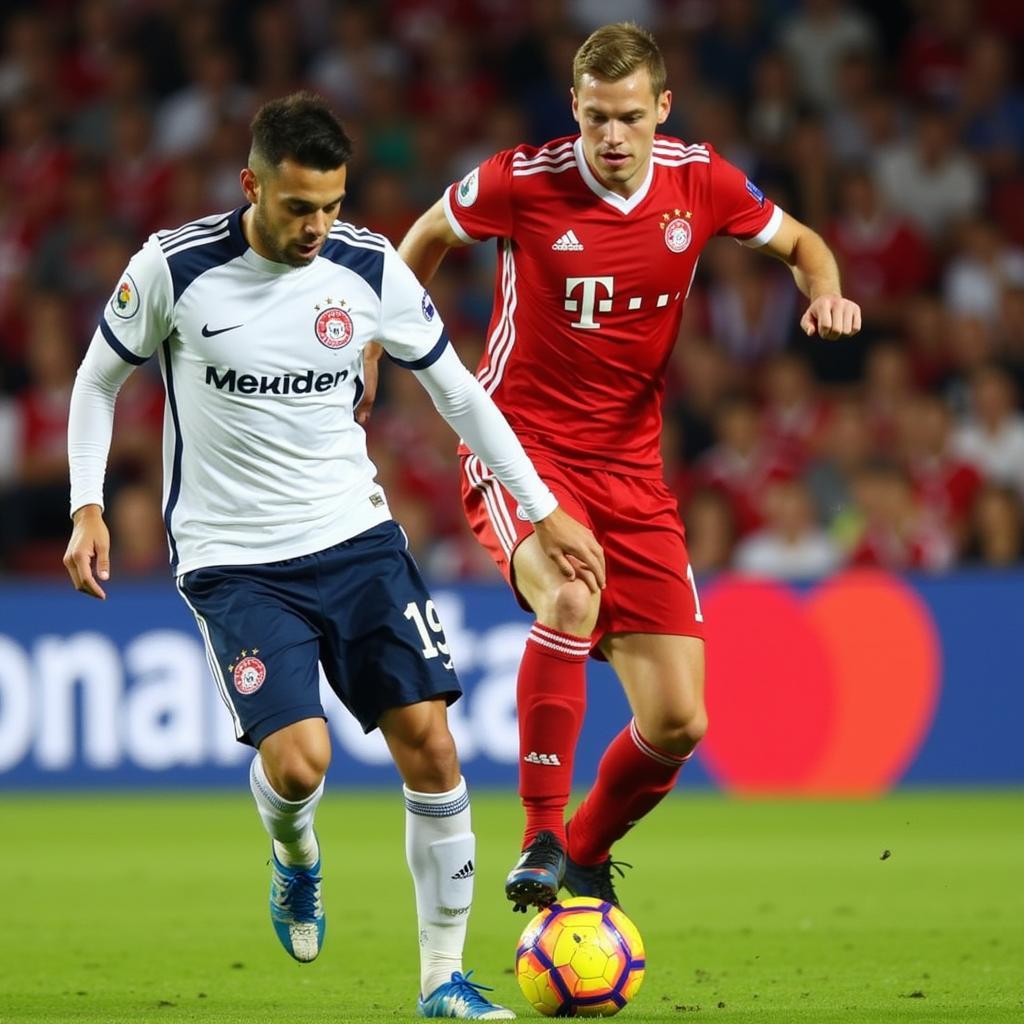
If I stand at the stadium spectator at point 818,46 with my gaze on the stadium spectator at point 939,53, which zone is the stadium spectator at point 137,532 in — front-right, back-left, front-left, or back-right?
back-right

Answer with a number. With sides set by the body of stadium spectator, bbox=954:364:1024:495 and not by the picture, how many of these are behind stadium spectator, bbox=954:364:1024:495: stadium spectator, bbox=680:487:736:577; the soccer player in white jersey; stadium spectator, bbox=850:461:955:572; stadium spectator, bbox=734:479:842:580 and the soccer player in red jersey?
0

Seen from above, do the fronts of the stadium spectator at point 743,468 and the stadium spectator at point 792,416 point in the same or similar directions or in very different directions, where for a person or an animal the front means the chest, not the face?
same or similar directions

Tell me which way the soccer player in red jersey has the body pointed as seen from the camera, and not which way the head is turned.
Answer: toward the camera

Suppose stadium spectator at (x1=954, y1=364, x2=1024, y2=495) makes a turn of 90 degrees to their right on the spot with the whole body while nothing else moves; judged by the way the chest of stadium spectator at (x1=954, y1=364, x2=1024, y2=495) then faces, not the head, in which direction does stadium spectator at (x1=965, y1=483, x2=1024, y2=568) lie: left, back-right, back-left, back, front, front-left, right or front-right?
left

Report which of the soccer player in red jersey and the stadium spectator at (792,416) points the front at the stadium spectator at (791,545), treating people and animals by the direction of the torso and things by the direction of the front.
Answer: the stadium spectator at (792,416)

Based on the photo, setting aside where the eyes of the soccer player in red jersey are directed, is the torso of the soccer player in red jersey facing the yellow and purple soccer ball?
yes

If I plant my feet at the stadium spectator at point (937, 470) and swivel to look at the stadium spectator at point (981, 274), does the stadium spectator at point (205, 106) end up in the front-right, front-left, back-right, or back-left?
front-left

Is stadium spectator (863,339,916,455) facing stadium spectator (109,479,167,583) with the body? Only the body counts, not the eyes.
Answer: no

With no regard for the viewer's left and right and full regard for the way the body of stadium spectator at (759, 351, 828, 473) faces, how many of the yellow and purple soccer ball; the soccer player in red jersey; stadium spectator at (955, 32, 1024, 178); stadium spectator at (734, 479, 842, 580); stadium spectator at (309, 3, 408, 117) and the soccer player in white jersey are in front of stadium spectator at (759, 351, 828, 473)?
4

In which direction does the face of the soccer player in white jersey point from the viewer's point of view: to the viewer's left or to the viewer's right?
to the viewer's right

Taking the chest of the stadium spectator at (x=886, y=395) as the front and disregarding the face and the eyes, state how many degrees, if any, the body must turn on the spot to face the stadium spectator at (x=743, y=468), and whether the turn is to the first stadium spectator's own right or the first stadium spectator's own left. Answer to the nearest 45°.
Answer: approximately 45° to the first stadium spectator's own right

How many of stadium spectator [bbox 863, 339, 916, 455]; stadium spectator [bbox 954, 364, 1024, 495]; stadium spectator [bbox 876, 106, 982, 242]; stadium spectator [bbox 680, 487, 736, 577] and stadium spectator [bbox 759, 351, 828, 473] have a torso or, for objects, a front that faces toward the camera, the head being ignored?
5

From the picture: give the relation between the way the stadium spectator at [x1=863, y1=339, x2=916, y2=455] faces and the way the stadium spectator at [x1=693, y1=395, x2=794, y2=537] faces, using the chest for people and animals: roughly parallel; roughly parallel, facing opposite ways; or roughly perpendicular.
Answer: roughly parallel

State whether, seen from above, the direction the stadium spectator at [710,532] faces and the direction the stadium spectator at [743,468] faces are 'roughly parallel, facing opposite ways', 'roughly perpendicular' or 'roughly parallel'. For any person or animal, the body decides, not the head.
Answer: roughly parallel

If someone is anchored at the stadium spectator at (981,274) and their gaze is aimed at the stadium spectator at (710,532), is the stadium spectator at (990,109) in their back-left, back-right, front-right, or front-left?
back-right

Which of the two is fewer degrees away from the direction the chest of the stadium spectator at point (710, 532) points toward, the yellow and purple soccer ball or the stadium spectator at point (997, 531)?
the yellow and purple soccer ball

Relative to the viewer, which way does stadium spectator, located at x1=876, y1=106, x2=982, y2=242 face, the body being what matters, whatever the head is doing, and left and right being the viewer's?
facing the viewer

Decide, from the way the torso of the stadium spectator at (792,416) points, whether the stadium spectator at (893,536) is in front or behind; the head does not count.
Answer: in front
